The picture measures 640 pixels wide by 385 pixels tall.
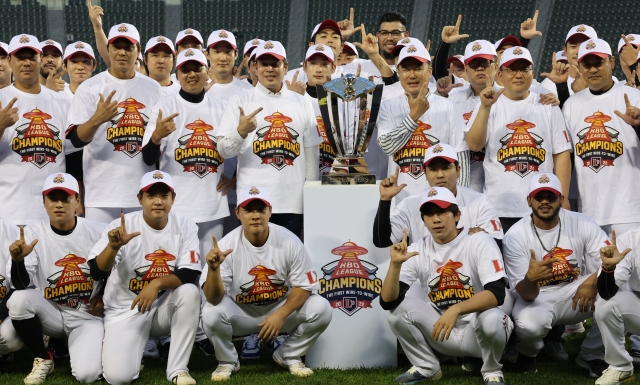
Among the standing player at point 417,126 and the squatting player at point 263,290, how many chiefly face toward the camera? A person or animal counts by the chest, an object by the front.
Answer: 2

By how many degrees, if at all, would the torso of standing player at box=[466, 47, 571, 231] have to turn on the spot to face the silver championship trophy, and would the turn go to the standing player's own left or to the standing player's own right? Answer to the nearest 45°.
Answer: approximately 45° to the standing player's own right

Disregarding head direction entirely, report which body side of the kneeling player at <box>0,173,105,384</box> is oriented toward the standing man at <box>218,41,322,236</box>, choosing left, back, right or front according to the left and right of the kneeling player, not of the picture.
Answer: left

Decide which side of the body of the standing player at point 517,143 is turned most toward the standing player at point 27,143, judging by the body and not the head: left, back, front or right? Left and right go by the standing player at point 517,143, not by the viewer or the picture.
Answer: right

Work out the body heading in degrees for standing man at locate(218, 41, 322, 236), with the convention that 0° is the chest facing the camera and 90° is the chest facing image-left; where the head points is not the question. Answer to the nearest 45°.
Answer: approximately 0°

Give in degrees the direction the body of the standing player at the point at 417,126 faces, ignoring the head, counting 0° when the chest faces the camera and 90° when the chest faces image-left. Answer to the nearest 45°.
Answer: approximately 0°

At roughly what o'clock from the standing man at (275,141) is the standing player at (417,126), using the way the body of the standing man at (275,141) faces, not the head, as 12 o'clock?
the standing player at (417,126) is roughly at 9 o'clock from the standing man at (275,141).

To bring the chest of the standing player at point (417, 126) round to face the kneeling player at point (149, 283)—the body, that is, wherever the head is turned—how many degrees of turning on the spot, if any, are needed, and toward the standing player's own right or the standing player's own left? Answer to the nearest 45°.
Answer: approximately 45° to the standing player's own right

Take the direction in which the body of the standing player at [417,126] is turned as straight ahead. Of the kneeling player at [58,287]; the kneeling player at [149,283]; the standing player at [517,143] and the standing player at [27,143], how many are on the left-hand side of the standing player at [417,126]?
1
